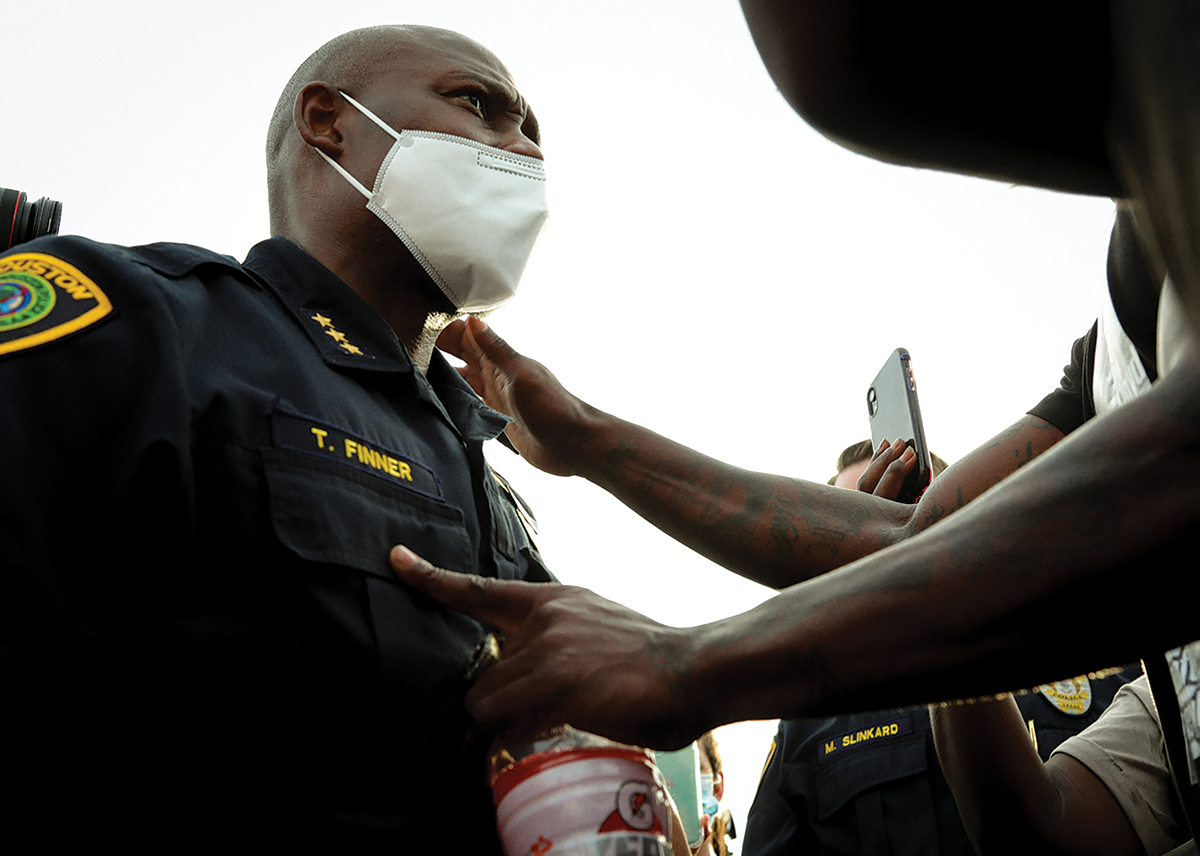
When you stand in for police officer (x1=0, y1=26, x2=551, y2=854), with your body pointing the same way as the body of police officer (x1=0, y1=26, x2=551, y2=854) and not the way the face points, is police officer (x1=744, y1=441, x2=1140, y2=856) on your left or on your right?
on your left

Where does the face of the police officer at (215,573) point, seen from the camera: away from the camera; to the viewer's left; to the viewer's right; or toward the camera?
to the viewer's right

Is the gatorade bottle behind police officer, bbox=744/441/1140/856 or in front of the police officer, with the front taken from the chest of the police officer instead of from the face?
in front

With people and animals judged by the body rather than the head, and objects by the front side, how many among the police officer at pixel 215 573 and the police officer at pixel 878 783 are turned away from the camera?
0

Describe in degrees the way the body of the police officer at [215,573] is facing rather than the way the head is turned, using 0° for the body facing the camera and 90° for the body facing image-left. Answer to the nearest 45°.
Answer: approximately 315°

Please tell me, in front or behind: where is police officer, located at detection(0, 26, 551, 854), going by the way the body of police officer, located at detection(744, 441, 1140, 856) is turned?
in front
